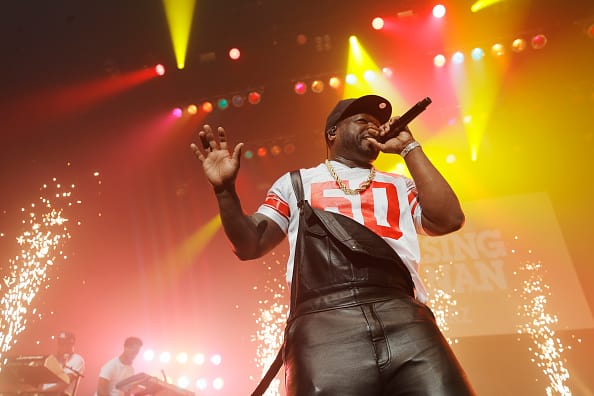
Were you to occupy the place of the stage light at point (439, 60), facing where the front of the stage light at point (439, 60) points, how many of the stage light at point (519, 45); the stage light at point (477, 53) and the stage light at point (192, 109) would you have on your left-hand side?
2

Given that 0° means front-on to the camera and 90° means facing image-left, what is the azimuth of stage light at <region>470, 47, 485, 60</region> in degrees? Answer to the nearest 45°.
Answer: approximately 0°

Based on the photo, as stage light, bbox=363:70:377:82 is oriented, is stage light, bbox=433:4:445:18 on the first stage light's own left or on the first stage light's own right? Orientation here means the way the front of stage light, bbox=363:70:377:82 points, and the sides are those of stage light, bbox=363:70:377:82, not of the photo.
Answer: on the first stage light's own left

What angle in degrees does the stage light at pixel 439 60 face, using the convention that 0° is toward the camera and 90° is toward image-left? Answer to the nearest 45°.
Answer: approximately 0°

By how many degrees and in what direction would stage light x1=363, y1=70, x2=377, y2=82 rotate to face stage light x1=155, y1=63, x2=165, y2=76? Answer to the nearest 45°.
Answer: approximately 90° to its right
